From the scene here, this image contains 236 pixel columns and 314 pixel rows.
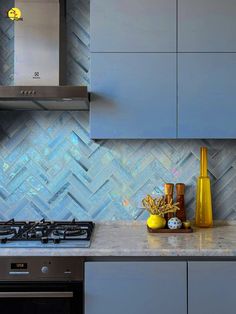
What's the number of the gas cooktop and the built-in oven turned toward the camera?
2

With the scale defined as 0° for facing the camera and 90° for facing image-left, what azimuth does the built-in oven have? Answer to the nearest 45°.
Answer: approximately 0°

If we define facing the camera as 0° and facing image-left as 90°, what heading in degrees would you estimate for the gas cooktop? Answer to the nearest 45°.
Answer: approximately 0°

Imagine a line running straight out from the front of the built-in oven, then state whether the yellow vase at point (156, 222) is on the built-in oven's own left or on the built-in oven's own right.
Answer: on the built-in oven's own left

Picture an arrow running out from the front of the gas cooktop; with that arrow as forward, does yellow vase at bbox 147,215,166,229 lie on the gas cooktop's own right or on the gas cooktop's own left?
on the gas cooktop's own left
